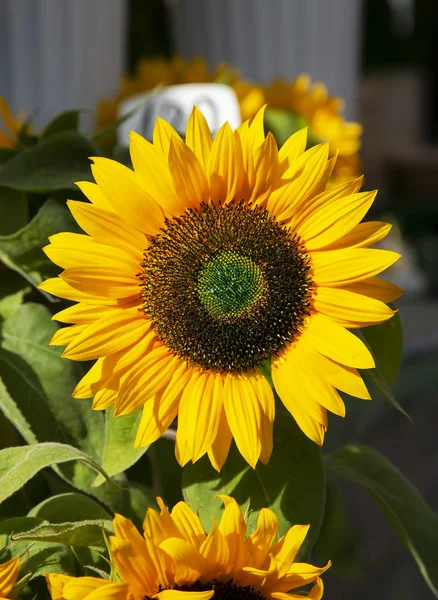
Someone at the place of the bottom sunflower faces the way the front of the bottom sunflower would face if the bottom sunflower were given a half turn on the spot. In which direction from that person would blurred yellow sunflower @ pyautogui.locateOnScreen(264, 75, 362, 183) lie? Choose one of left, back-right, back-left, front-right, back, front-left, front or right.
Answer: front

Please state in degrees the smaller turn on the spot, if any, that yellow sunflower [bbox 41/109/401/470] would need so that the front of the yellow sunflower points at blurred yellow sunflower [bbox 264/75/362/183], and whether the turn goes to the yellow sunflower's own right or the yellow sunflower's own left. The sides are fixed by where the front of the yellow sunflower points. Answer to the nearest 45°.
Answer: approximately 180°

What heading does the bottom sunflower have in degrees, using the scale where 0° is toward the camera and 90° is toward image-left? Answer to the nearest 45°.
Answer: approximately 0°

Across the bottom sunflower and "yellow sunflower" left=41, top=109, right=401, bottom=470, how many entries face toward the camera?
2
